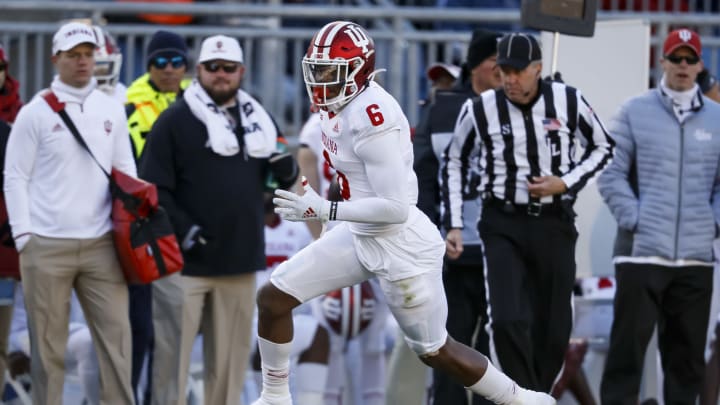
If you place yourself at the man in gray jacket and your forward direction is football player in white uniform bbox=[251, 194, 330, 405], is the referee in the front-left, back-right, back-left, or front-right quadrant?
front-left

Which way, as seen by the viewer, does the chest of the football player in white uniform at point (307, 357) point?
toward the camera

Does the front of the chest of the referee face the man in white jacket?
no

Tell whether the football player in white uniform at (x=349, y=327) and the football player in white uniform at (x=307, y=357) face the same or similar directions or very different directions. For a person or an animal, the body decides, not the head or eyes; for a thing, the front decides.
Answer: same or similar directions

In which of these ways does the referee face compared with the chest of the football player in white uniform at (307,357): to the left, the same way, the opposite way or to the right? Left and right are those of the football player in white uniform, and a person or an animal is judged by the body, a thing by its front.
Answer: the same way

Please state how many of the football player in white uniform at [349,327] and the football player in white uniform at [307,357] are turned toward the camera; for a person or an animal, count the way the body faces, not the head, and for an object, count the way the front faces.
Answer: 2

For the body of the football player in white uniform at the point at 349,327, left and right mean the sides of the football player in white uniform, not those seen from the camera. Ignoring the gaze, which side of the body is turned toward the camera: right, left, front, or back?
front

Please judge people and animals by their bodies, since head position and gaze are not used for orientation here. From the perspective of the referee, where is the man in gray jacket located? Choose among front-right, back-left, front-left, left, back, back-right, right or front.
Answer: back-left

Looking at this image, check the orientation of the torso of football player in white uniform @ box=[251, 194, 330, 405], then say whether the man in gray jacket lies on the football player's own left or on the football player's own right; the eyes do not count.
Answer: on the football player's own left

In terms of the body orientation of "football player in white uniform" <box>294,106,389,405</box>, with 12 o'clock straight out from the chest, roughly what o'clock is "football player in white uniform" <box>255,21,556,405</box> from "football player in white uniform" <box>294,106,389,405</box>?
"football player in white uniform" <box>255,21,556,405</box> is roughly at 12 o'clock from "football player in white uniform" <box>294,106,389,405</box>.

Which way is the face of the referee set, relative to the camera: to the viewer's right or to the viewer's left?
to the viewer's left

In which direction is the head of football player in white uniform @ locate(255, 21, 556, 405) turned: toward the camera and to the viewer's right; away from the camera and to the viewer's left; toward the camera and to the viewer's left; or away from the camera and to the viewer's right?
toward the camera and to the viewer's left

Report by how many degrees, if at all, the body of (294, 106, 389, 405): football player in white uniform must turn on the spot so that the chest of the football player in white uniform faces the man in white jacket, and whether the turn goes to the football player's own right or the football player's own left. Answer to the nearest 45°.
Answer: approximately 45° to the football player's own right
